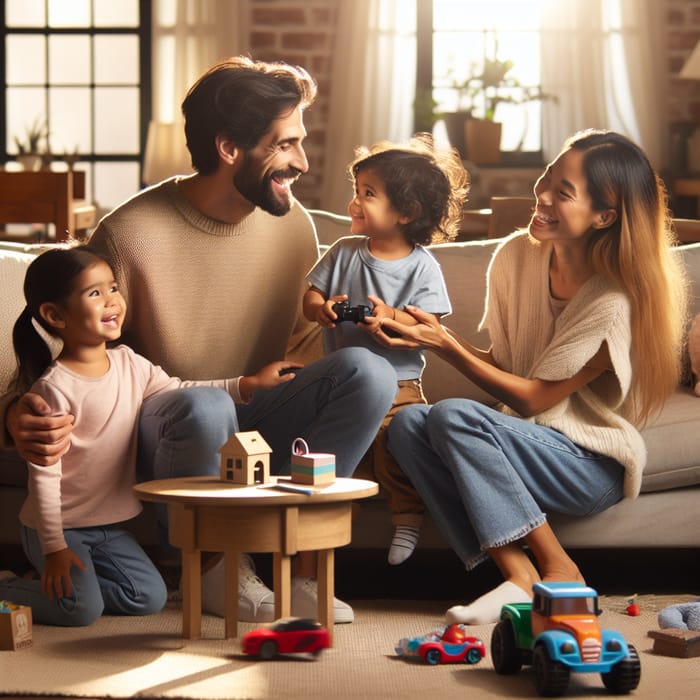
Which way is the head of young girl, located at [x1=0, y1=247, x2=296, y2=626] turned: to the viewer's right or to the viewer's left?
to the viewer's right

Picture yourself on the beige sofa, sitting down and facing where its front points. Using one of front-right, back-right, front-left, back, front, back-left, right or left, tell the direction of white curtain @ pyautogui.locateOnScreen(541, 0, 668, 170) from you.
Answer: back

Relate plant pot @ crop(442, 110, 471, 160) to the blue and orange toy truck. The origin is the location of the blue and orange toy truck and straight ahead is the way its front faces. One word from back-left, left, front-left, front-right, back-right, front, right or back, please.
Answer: back-left

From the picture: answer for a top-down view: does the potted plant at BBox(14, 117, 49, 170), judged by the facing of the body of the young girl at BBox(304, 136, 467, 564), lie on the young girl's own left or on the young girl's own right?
on the young girl's own right

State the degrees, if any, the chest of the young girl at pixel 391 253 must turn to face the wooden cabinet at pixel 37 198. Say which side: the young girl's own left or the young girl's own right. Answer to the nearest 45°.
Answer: approximately 90° to the young girl's own right

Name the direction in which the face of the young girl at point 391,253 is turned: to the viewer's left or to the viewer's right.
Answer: to the viewer's left

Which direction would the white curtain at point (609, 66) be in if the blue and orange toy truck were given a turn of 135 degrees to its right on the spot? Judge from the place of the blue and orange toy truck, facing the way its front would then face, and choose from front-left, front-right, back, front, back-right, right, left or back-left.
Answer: right

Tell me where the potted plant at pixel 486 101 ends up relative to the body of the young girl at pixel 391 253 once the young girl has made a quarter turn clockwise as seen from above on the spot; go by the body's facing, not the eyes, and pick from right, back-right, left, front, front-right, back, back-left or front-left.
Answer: front-right

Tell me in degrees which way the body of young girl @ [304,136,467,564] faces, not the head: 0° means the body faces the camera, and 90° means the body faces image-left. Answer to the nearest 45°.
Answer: approximately 45°

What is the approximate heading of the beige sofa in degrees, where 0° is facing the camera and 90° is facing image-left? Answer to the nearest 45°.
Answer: approximately 0°
